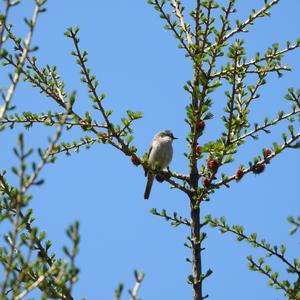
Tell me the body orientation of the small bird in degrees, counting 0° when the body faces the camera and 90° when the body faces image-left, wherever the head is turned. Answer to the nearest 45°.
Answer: approximately 315°
